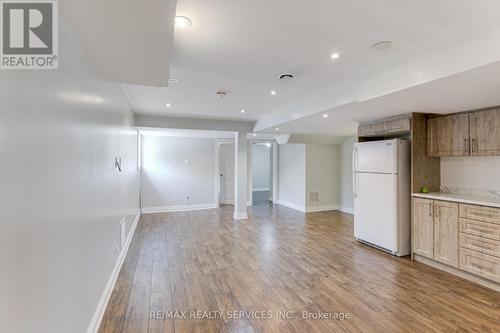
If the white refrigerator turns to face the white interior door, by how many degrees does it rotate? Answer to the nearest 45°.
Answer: approximately 90° to its right

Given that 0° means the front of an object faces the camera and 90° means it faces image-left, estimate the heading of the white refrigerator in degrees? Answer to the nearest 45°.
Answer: approximately 45°

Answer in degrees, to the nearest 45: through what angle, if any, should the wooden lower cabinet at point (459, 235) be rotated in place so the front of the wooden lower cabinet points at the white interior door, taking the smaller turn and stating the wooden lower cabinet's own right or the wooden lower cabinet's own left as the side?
approximately 45° to the wooden lower cabinet's own right

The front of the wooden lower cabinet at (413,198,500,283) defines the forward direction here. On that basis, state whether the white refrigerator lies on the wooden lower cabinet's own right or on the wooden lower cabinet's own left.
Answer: on the wooden lower cabinet's own right

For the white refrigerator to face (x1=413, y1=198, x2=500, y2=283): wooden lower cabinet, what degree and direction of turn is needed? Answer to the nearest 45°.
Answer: approximately 90° to its left

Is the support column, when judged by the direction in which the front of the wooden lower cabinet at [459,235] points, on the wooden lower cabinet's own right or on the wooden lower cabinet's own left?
on the wooden lower cabinet's own right

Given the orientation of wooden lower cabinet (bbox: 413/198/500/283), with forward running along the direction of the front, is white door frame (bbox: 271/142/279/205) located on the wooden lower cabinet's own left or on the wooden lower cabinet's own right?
on the wooden lower cabinet's own right
